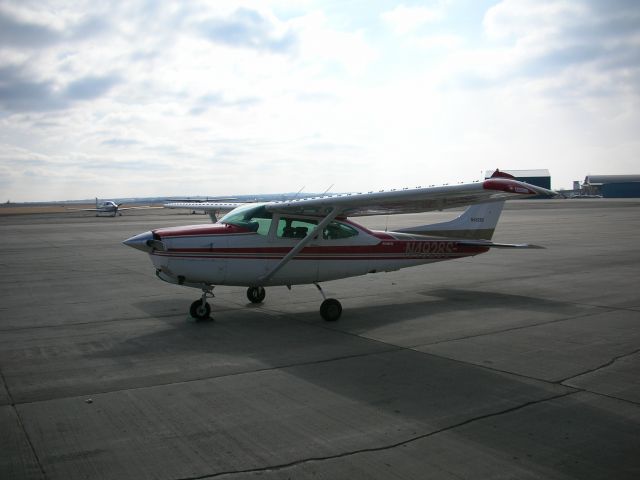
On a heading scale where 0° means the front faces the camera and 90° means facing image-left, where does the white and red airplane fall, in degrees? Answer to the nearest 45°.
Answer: approximately 45°
